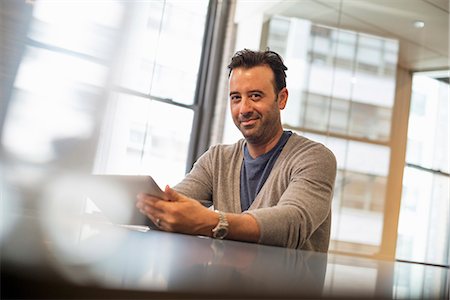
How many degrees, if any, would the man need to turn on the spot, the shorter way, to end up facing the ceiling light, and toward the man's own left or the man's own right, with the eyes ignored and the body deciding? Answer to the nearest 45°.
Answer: approximately 180°

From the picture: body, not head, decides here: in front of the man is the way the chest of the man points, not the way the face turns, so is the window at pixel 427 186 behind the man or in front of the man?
behind

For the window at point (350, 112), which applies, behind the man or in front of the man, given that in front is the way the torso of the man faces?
behind

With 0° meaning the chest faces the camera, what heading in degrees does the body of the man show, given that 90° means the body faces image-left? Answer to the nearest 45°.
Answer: approximately 45°
